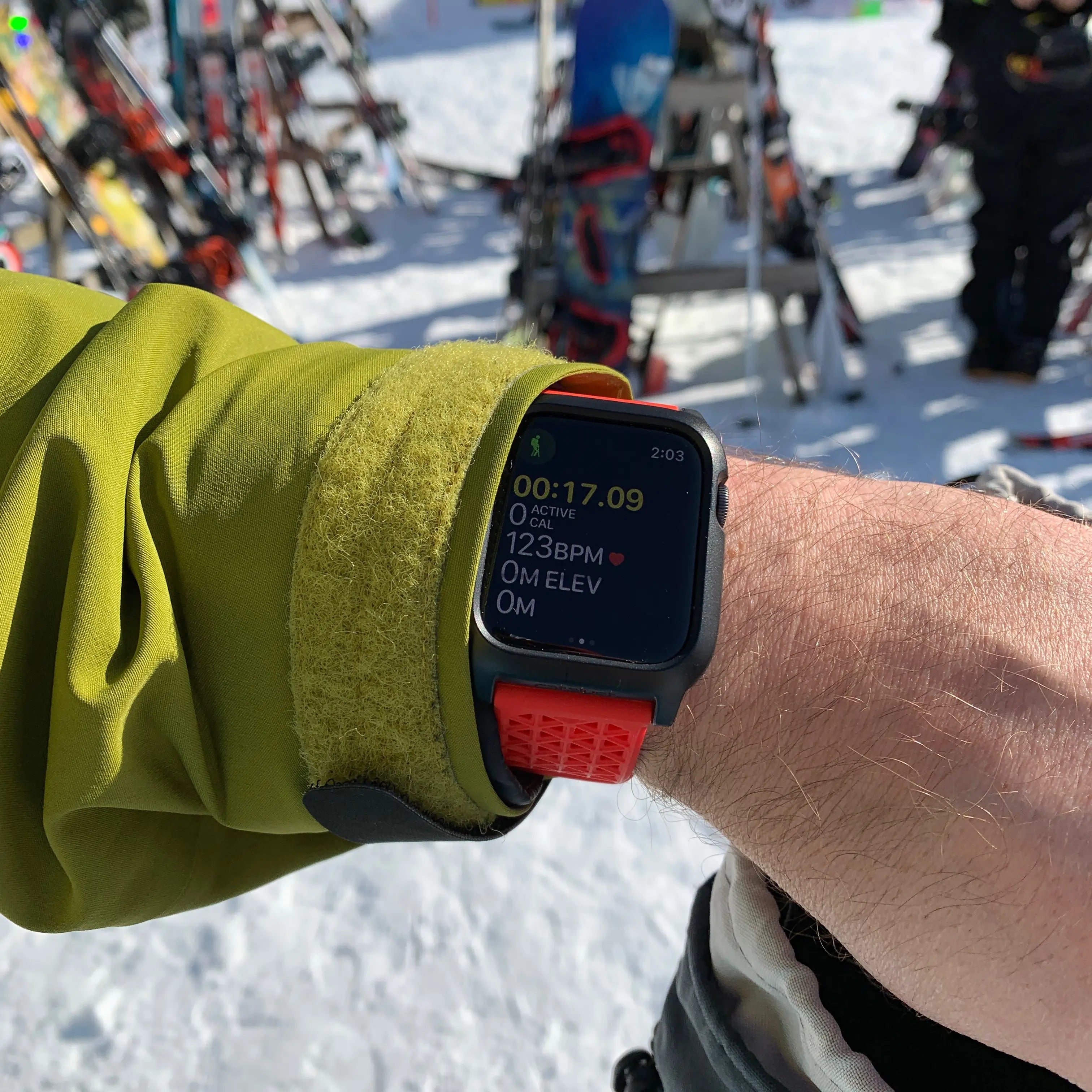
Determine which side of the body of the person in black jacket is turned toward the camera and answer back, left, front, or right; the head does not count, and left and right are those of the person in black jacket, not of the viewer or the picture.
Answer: front

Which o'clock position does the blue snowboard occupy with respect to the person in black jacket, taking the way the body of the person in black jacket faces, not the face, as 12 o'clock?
The blue snowboard is roughly at 2 o'clock from the person in black jacket.
